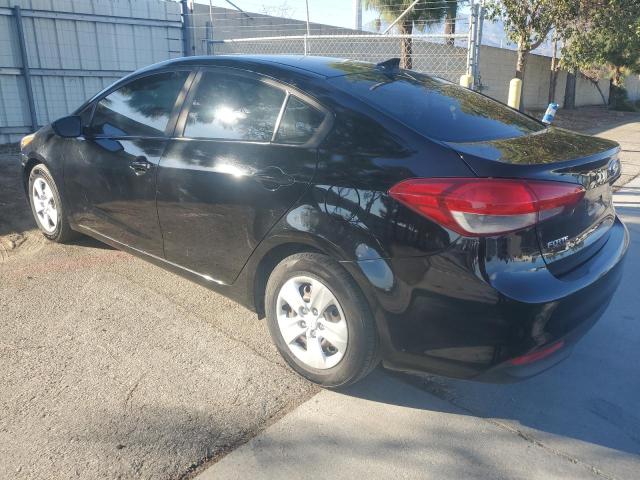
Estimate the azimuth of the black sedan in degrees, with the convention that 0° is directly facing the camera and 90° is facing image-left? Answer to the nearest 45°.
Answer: approximately 135°

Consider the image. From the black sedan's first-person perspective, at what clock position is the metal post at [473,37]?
The metal post is roughly at 2 o'clock from the black sedan.

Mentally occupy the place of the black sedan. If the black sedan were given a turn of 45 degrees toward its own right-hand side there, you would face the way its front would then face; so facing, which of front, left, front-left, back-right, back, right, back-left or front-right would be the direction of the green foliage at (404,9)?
front

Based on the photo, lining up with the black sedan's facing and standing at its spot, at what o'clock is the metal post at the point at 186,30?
The metal post is roughly at 1 o'clock from the black sedan.

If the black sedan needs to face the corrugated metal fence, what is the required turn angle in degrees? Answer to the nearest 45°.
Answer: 0° — it already faces it

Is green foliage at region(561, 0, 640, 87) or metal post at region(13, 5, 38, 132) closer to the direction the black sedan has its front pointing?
the metal post

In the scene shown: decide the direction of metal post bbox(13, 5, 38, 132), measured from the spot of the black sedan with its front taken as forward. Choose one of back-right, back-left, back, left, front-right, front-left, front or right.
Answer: front

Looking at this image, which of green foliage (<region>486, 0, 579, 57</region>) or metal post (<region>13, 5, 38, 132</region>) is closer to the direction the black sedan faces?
the metal post

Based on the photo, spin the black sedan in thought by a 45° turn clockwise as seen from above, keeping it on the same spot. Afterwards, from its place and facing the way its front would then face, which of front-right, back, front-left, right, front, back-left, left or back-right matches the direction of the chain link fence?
front
